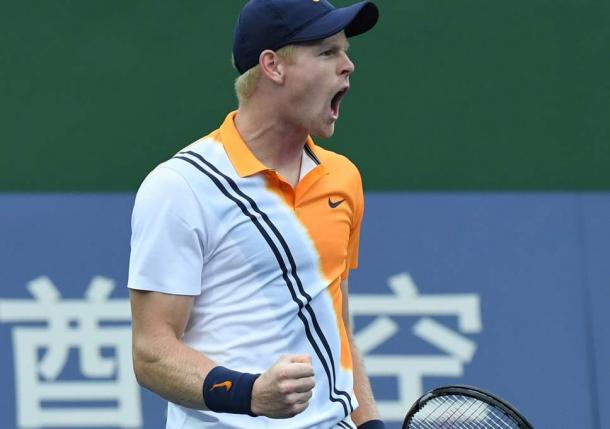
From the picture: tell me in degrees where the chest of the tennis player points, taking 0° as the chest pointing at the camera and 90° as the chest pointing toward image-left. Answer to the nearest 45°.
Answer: approximately 315°

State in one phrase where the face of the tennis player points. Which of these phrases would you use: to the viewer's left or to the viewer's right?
to the viewer's right
